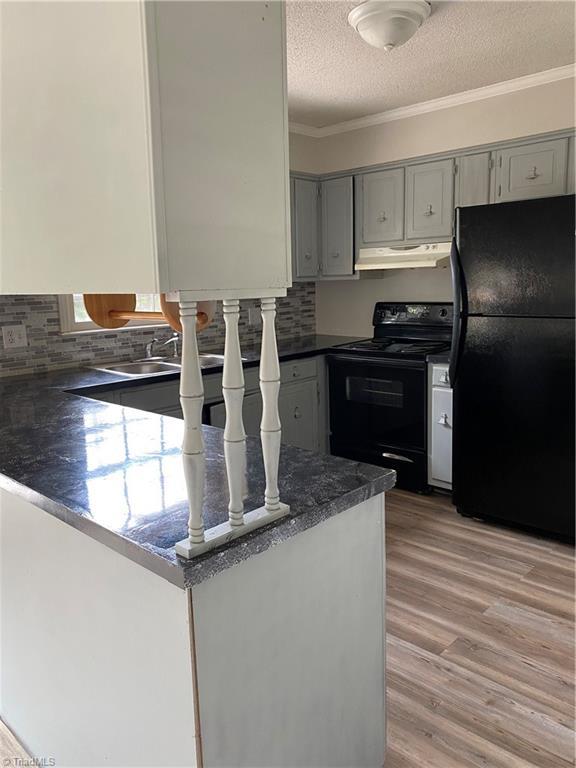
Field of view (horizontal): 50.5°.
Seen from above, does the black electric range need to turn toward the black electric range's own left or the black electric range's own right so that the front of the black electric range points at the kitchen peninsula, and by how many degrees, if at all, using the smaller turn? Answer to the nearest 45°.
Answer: approximately 45° to the black electric range's own left

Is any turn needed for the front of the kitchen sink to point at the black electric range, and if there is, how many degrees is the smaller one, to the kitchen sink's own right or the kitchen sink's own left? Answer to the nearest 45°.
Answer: approximately 45° to the kitchen sink's own left

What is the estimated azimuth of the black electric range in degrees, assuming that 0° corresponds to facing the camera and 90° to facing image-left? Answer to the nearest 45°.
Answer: approximately 45°

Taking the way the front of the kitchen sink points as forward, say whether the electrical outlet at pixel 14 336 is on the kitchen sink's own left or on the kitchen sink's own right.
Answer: on the kitchen sink's own right

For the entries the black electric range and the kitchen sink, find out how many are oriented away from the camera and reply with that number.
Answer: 0

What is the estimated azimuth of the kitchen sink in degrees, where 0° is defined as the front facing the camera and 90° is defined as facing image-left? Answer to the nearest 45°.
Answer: approximately 315°
